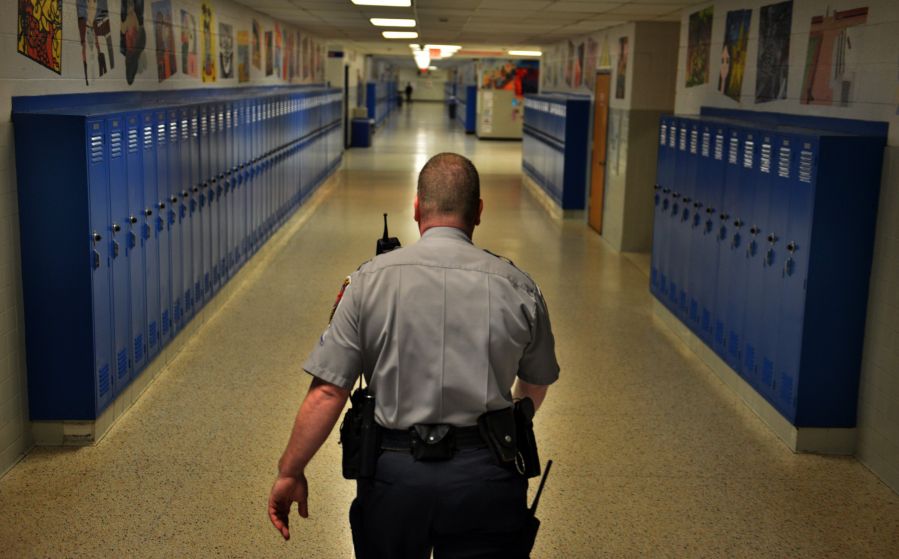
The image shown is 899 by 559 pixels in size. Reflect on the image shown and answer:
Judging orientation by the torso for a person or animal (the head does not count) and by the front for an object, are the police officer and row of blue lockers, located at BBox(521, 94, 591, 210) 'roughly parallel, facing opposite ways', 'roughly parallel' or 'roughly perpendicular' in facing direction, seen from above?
roughly perpendicular

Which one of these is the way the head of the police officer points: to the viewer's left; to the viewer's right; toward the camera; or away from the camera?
away from the camera

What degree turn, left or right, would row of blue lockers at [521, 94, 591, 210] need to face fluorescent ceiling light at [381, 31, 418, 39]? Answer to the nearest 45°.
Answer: approximately 45° to its right

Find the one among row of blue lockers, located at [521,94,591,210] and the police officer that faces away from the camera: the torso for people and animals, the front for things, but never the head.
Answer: the police officer

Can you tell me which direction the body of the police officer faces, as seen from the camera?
away from the camera

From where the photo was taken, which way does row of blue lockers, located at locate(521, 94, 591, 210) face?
to the viewer's left

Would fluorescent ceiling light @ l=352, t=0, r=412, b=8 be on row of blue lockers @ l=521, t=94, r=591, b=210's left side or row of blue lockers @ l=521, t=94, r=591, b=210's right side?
on its left

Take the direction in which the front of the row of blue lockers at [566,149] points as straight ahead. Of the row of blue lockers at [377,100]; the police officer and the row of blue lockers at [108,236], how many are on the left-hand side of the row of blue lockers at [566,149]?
2

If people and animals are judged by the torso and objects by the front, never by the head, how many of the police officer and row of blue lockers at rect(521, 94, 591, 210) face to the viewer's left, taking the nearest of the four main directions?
1

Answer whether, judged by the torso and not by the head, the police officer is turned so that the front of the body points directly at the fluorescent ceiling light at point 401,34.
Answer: yes

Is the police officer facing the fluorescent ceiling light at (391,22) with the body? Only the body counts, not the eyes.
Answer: yes

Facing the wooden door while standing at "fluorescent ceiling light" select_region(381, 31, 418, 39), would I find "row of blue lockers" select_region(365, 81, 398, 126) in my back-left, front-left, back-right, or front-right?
back-left
